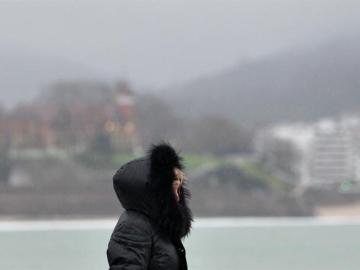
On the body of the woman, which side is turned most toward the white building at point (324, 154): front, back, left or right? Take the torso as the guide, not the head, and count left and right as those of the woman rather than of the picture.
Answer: left

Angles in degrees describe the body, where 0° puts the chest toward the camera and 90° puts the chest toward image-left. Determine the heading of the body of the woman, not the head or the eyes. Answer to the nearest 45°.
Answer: approximately 270°
